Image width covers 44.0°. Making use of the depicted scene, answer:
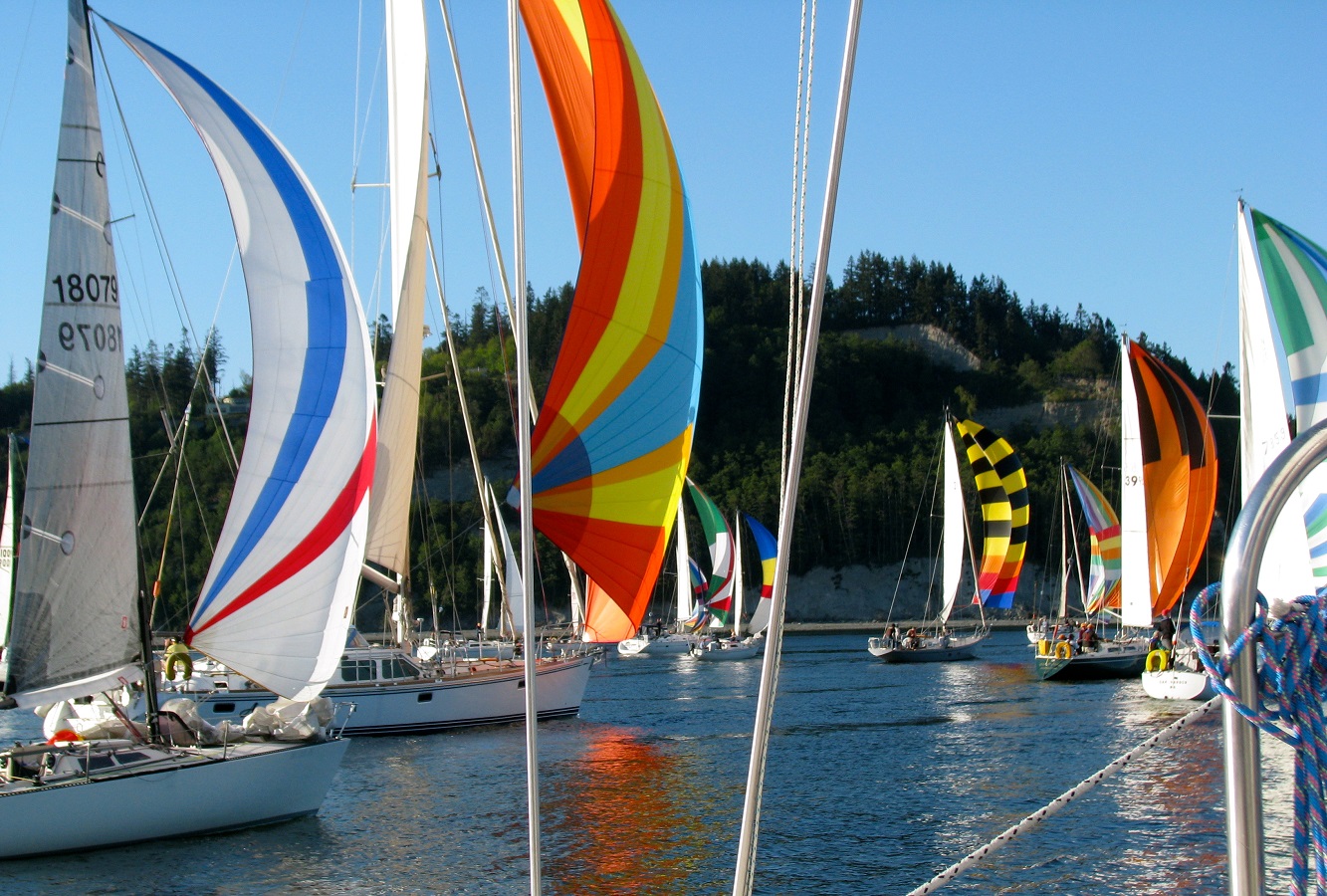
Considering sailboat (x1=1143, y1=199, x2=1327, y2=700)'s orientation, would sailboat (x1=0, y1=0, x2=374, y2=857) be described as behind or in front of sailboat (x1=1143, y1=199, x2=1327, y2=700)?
behind

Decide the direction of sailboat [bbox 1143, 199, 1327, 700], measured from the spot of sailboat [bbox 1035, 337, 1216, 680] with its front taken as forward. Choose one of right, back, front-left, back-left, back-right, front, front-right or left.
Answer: back-right

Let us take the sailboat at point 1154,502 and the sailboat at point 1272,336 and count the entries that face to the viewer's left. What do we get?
0

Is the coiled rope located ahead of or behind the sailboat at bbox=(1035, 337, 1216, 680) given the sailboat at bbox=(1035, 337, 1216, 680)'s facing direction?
behind

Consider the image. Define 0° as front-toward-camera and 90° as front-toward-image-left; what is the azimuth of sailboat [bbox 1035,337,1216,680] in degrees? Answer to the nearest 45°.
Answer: approximately 225°

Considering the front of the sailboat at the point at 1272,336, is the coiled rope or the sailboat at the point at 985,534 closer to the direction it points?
the sailboat

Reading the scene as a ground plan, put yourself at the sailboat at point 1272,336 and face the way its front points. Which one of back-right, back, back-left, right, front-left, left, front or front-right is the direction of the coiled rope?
back-right

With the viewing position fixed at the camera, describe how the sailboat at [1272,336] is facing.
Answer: facing away from the viewer and to the right of the viewer

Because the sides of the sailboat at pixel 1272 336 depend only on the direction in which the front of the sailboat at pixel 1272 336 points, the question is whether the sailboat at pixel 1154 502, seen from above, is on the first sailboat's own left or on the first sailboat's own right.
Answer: on the first sailboat's own left

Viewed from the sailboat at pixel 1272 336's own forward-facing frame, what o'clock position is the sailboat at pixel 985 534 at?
the sailboat at pixel 985 534 is roughly at 10 o'clock from the sailboat at pixel 1272 336.
